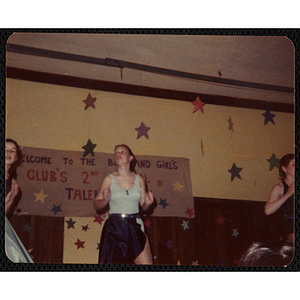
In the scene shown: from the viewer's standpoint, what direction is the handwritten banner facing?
toward the camera
